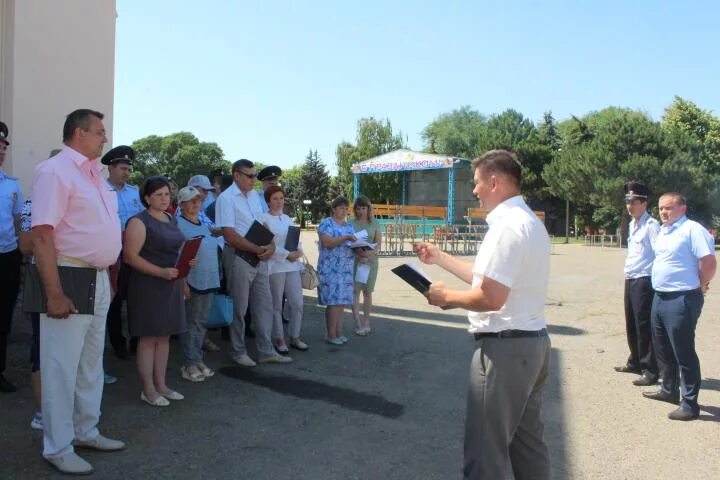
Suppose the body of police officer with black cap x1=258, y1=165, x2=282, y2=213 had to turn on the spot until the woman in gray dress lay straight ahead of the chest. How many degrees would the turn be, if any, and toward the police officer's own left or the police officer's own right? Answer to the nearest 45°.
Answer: approximately 45° to the police officer's own right

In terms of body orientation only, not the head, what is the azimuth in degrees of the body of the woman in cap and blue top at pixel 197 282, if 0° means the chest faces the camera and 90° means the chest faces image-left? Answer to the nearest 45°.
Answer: approximately 315°

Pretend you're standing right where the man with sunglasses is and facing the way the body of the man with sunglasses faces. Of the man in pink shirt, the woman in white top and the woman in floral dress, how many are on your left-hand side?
2

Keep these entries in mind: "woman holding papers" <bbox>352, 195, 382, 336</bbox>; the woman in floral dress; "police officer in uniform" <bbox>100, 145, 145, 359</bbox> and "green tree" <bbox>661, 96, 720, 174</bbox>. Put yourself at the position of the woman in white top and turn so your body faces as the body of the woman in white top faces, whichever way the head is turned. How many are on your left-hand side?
3

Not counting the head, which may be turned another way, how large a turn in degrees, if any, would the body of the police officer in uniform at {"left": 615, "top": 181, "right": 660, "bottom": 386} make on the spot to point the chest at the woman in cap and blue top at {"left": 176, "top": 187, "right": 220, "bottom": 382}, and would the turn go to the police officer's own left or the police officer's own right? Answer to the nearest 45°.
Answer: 0° — they already face them

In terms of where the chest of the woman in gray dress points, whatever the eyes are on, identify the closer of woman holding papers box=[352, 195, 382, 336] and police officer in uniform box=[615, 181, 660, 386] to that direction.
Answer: the police officer in uniform

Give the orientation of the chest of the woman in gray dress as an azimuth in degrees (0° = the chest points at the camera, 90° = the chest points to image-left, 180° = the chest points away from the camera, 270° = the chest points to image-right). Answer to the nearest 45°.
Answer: approximately 315°

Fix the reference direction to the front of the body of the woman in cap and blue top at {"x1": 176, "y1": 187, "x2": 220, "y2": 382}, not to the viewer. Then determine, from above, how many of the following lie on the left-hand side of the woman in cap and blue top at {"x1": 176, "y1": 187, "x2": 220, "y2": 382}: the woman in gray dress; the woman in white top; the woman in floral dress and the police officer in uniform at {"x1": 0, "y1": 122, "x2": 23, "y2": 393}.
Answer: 2

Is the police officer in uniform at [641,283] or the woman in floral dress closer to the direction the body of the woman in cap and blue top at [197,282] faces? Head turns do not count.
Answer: the police officer in uniform

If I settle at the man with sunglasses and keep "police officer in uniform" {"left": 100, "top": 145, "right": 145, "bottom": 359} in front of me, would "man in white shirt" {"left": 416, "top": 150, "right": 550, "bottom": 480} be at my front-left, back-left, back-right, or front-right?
back-left
